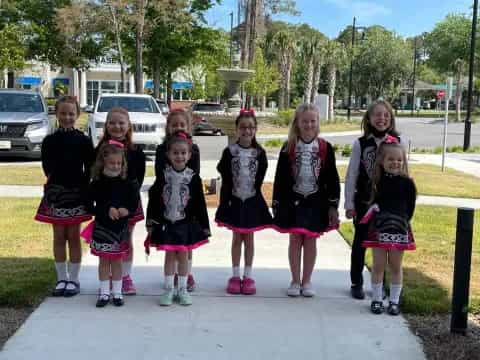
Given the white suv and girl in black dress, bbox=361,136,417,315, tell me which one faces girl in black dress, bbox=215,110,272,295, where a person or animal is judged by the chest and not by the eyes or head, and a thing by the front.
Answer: the white suv

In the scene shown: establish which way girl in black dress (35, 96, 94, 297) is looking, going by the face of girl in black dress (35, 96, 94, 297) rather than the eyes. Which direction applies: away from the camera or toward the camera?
toward the camera

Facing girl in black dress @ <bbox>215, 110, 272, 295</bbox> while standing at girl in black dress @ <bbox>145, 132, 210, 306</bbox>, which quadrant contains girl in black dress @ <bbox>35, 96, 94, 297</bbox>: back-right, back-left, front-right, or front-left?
back-left

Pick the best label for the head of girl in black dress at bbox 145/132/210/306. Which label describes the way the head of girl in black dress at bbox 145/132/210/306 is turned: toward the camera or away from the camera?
toward the camera

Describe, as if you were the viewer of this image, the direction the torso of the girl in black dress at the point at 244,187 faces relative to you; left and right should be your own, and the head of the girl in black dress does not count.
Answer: facing the viewer

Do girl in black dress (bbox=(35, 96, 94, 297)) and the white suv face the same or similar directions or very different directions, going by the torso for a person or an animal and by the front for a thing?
same or similar directions

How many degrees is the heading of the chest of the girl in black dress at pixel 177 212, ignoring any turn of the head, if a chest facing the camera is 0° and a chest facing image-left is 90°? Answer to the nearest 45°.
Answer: approximately 0°

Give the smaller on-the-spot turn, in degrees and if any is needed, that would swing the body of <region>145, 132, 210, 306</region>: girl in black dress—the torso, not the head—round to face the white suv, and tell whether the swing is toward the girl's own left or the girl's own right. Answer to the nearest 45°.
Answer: approximately 180°

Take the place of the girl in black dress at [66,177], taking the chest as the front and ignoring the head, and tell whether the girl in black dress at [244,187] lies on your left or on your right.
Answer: on your left

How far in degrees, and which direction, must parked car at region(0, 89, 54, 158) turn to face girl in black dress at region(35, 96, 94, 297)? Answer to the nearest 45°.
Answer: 0° — it already faces them

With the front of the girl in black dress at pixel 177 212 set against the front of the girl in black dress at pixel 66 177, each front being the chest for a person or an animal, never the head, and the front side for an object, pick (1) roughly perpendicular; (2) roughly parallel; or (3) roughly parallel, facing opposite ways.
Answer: roughly parallel

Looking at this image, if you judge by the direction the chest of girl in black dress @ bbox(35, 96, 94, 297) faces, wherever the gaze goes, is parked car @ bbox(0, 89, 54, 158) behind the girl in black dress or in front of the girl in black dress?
behind

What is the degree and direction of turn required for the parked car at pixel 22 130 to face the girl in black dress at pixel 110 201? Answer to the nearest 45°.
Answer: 0° — it already faces them

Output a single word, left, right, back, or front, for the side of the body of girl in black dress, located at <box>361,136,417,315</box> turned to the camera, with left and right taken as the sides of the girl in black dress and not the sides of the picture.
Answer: front

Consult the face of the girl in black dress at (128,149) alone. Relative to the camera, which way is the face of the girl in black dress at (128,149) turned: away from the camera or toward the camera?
toward the camera
